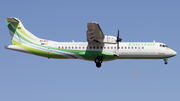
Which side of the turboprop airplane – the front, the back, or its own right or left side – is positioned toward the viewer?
right
